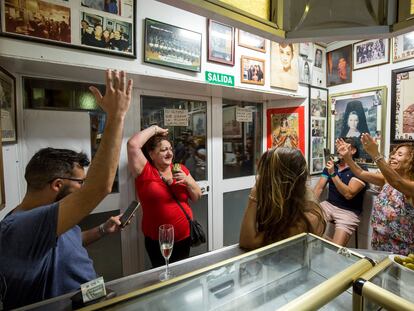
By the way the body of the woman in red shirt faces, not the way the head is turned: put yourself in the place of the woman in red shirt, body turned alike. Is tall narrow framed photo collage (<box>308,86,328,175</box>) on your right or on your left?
on your left

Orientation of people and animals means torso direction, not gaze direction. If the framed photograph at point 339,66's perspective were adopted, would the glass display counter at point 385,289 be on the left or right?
on its left

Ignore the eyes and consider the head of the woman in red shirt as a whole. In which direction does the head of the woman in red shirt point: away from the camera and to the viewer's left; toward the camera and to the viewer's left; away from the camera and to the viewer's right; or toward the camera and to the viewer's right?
toward the camera and to the viewer's right

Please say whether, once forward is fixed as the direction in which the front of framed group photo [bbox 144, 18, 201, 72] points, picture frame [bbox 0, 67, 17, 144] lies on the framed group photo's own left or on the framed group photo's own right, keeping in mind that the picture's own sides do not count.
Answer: on the framed group photo's own right

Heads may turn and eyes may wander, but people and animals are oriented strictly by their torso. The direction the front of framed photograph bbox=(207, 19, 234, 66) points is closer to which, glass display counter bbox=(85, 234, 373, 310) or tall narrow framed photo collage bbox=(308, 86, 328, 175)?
the glass display counter

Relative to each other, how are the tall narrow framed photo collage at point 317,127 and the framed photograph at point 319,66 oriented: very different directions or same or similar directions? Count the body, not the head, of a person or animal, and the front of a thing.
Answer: same or similar directions

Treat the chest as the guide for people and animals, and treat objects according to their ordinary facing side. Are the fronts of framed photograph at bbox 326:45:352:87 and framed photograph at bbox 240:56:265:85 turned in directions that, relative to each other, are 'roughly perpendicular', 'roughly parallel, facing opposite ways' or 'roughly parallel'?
roughly perpendicular

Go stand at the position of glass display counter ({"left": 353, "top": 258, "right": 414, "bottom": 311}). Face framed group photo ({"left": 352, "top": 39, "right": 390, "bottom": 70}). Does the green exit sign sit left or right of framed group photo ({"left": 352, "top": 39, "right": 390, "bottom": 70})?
left
